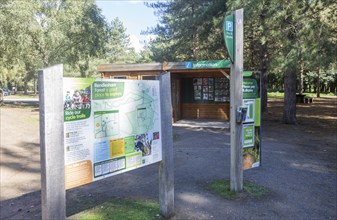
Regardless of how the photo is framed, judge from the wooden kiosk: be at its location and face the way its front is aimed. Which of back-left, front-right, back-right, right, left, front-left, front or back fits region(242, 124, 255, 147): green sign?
front

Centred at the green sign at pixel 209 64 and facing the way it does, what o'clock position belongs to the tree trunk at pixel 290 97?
The tree trunk is roughly at 8 o'clock from the green sign.

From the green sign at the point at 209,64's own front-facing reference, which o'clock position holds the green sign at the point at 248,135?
the green sign at the point at 248,135 is roughly at 12 o'clock from the green sign at the point at 209,64.

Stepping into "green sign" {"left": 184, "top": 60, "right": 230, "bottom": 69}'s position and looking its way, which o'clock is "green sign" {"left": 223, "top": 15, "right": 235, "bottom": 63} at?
"green sign" {"left": 223, "top": 15, "right": 235, "bottom": 63} is roughly at 12 o'clock from "green sign" {"left": 184, "top": 60, "right": 230, "bottom": 69}.

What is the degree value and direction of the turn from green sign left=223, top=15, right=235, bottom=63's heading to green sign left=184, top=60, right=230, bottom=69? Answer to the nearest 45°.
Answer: approximately 135° to its right

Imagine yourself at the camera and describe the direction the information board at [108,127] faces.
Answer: facing the viewer and to the right of the viewer

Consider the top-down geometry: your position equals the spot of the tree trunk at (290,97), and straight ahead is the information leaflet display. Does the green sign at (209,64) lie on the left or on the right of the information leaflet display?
right

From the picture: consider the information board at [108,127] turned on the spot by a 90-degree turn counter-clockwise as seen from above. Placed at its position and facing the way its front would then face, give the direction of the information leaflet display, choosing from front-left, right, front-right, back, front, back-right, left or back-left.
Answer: front

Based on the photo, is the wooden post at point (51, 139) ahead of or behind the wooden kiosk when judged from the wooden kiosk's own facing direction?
ahead

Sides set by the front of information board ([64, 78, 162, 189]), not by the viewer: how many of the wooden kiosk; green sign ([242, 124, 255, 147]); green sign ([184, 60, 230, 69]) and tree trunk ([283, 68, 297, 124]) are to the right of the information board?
0

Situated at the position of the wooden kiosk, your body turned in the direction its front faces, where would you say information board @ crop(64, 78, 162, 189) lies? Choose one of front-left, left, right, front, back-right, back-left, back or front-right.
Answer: front

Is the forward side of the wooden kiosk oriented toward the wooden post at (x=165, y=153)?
yes

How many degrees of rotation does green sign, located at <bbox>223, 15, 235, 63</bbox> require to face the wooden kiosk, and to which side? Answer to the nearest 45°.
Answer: approximately 135° to its right

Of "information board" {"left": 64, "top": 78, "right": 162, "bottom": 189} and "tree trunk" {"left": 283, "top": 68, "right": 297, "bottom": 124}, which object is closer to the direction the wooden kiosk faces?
the information board

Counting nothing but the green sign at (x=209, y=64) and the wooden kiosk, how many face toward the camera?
2

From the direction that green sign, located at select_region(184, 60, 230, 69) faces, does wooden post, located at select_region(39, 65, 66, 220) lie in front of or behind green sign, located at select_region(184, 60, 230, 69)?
in front

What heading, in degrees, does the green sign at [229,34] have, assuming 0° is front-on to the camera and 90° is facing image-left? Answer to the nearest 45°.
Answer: approximately 45°

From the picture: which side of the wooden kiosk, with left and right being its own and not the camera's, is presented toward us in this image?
front

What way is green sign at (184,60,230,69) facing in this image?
toward the camera

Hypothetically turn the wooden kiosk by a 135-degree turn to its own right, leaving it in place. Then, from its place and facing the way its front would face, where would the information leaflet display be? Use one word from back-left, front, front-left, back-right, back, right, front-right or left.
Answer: back-left
